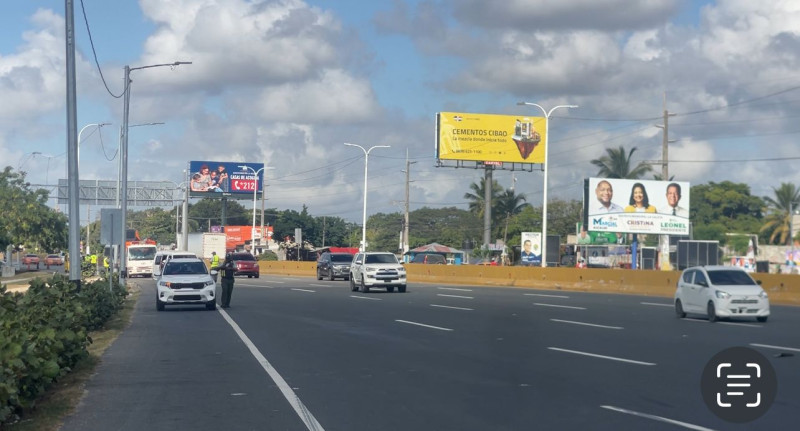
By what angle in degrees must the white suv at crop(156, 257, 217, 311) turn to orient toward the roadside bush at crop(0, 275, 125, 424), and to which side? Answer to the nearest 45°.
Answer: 0° — it already faces it

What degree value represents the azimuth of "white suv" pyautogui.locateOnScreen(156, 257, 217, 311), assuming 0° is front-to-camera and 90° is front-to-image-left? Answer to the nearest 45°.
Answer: approximately 0°

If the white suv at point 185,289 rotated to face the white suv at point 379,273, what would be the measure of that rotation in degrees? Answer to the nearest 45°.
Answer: approximately 135° to its left

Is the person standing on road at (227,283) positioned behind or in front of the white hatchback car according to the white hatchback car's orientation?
behind

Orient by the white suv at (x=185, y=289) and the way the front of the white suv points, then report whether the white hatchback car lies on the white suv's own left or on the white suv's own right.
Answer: on the white suv's own left

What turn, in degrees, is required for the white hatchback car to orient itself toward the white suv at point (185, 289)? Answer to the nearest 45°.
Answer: approximately 135° to its right

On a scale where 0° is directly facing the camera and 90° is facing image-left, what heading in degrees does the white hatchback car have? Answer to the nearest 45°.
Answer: approximately 315°

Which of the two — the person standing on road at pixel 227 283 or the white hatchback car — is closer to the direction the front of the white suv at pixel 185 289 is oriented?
the white hatchback car

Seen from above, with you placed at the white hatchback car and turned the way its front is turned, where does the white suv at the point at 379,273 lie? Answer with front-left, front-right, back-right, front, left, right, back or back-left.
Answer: back
